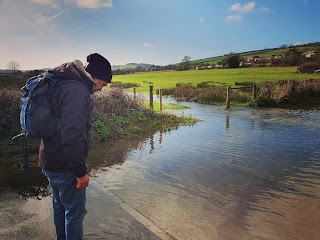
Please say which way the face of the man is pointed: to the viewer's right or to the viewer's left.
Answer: to the viewer's right

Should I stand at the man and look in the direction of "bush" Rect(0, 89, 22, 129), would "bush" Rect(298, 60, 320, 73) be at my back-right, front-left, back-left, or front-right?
front-right

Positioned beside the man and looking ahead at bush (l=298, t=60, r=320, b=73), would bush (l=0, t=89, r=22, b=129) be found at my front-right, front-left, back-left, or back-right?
front-left

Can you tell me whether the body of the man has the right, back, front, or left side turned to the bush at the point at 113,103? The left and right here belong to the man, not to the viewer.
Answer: left

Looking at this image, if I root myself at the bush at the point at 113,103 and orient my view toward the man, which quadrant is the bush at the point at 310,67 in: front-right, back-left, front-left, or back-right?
back-left

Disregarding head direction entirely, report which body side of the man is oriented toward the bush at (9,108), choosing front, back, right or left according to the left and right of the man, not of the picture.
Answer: left

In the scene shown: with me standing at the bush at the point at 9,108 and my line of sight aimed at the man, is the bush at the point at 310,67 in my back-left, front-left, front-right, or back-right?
back-left

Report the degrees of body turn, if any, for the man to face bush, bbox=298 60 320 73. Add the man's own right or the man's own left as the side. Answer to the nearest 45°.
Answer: approximately 45° to the man's own left

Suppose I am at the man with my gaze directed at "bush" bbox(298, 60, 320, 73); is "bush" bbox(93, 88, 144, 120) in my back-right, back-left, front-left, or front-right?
front-left

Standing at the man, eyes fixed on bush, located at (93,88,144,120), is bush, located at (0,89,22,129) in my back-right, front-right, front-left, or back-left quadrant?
front-left

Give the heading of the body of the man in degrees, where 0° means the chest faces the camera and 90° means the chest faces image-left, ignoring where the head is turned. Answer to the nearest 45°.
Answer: approximately 270°
